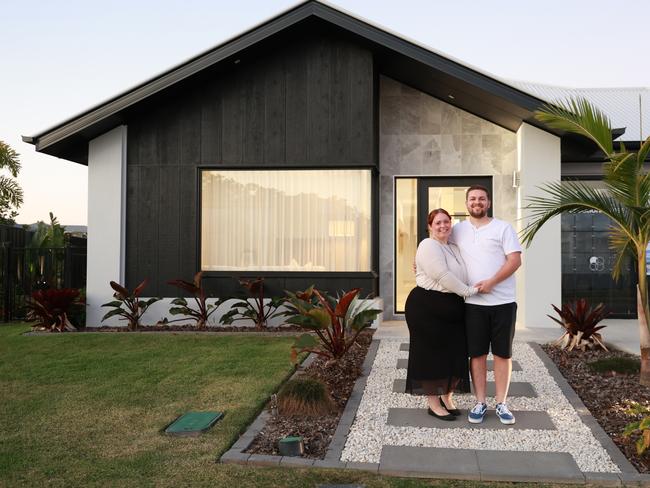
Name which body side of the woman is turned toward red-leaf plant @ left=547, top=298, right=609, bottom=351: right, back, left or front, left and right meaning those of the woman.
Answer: left

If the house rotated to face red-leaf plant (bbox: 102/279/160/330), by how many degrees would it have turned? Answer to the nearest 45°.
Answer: approximately 90° to its right

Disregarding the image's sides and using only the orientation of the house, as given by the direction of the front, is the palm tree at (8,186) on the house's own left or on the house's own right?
on the house's own right

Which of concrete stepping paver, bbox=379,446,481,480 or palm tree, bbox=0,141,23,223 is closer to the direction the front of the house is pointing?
the concrete stepping paver

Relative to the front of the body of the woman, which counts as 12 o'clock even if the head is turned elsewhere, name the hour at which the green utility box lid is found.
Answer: The green utility box lid is roughly at 4 o'clock from the woman.

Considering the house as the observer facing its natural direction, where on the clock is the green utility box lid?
The green utility box lid is roughly at 12 o'clock from the house.

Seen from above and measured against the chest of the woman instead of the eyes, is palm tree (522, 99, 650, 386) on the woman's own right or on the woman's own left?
on the woman's own left

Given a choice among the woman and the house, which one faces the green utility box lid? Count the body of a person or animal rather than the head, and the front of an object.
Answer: the house

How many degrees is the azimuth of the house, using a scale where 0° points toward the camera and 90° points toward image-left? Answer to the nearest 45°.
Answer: approximately 0°

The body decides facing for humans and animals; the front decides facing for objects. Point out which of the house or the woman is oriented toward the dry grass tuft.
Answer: the house
